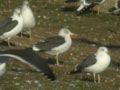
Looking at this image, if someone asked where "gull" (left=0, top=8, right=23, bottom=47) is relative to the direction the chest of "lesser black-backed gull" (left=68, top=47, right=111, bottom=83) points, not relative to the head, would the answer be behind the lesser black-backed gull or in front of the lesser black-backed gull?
behind

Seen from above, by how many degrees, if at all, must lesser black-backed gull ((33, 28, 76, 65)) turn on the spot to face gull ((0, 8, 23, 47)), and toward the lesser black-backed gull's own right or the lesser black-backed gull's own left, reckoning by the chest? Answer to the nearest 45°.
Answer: approximately 135° to the lesser black-backed gull's own left

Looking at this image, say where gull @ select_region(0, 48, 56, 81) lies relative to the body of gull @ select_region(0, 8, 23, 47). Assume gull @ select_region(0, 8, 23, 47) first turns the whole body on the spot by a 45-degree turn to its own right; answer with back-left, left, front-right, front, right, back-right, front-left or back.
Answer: front-right

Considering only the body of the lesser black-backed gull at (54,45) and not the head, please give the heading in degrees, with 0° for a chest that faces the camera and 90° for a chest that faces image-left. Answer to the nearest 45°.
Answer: approximately 270°

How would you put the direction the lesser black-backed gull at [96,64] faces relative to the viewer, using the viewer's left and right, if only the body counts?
facing the viewer and to the right of the viewer

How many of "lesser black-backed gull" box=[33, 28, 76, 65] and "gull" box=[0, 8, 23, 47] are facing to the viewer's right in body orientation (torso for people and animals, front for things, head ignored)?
2

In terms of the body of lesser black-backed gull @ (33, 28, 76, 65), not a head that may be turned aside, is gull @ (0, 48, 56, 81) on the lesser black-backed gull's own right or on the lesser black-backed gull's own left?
on the lesser black-backed gull's own right

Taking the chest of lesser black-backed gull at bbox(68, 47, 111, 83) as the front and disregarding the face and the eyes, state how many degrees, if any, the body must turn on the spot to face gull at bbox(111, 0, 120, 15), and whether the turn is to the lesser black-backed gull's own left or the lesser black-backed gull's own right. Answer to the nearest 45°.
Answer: approximately 135° to the lesser black-backed gull's own left

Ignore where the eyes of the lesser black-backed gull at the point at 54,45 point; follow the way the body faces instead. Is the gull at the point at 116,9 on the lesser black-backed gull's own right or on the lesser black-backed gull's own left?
on the lesser black-backed gull's own left

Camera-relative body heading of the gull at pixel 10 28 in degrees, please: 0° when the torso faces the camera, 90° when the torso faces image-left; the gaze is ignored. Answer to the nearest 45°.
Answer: approximately 270°

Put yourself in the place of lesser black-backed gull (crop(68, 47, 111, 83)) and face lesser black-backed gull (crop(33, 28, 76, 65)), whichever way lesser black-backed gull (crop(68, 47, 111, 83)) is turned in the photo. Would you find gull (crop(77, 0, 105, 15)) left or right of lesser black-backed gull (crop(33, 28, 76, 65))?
right

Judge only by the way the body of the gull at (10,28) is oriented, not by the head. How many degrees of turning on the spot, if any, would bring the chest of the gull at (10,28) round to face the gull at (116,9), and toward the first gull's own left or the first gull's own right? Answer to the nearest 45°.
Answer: approximately 45° to the first gull's own left

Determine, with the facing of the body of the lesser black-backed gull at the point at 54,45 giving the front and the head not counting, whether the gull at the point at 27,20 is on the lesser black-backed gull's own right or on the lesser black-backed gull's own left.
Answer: on the lesser black-backed gull's own left

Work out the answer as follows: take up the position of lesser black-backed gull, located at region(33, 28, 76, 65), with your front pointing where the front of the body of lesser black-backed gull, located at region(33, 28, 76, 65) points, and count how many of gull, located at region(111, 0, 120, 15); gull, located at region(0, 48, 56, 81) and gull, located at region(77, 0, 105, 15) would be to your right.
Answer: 1
